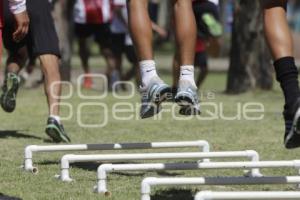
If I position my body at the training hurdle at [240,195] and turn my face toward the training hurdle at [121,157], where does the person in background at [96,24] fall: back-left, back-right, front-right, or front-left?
front-right

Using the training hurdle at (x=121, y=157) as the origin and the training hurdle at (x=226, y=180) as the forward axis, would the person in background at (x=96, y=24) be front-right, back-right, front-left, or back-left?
back-left
